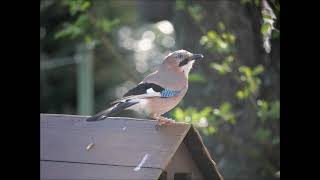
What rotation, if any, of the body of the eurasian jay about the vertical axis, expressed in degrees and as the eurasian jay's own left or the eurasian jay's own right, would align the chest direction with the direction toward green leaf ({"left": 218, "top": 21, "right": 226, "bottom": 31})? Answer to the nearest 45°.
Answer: approximately 90° to the eurasian jay's own left

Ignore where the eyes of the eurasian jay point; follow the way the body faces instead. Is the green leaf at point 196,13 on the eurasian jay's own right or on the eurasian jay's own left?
on the eurasian jay's own left

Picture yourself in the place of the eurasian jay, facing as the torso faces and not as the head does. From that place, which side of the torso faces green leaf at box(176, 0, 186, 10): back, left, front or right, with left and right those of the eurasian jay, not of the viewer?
left

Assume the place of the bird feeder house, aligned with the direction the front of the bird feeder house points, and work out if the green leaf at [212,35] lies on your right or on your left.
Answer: on your left

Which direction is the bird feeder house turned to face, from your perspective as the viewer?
facing the viewer and to the right of the viewer

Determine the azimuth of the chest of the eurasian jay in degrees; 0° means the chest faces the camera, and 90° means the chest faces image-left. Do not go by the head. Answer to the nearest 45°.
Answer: approximately 270°
